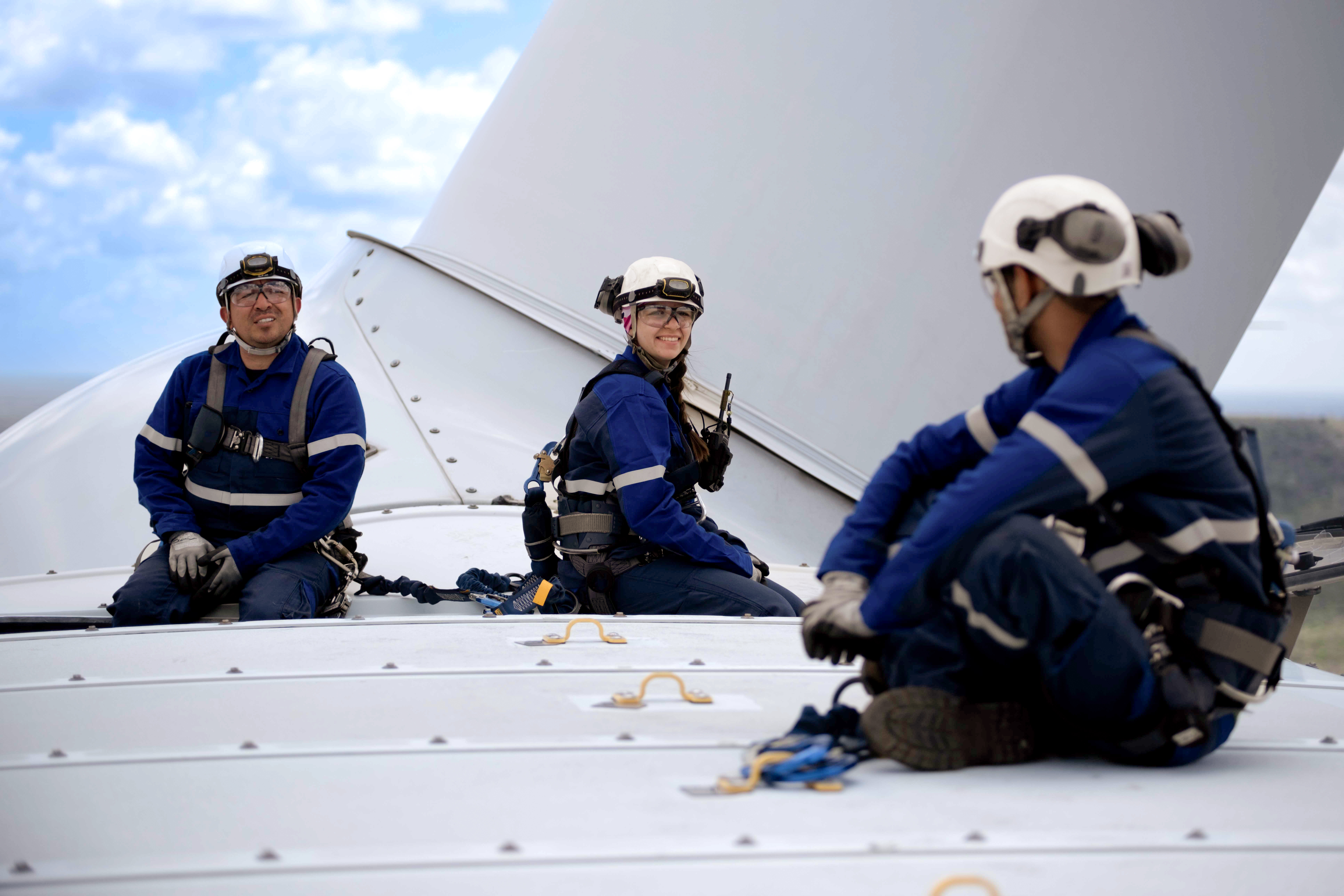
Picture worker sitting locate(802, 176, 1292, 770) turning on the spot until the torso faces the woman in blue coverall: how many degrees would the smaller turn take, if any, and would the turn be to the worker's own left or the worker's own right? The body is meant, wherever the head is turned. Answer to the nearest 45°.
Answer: approximately 45° to the worker's own right

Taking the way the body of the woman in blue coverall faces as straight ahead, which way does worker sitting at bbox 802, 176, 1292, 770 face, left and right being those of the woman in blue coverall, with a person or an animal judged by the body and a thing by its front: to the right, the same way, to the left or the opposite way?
the opposite way

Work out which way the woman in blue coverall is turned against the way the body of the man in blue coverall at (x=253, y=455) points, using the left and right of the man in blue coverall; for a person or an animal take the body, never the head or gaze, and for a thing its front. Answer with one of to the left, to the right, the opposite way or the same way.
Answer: to the left

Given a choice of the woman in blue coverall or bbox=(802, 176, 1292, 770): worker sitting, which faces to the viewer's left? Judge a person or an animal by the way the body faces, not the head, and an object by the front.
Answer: the worker sitting

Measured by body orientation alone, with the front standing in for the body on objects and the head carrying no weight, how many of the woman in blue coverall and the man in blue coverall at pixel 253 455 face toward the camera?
1

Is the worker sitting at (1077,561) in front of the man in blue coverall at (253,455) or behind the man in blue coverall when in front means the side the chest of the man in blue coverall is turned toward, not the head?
in front

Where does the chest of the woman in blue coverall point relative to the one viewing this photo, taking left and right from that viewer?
facing to the right of the viewer

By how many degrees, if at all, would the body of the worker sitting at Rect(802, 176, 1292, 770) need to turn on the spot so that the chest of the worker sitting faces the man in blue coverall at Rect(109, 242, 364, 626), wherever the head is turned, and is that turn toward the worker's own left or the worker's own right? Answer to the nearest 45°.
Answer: approximately 45° to the worker's own right

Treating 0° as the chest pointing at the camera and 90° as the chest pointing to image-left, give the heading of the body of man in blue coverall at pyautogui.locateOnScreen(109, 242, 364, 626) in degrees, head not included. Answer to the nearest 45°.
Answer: approximately 0°

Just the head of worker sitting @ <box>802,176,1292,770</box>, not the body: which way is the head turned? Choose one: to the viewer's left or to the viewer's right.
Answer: to the viewer's left

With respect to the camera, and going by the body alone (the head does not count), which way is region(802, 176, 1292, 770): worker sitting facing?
to the viewer's left

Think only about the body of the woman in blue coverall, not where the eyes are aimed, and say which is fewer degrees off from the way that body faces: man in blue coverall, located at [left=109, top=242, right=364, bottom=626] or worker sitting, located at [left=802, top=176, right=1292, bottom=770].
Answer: the worker sitting
